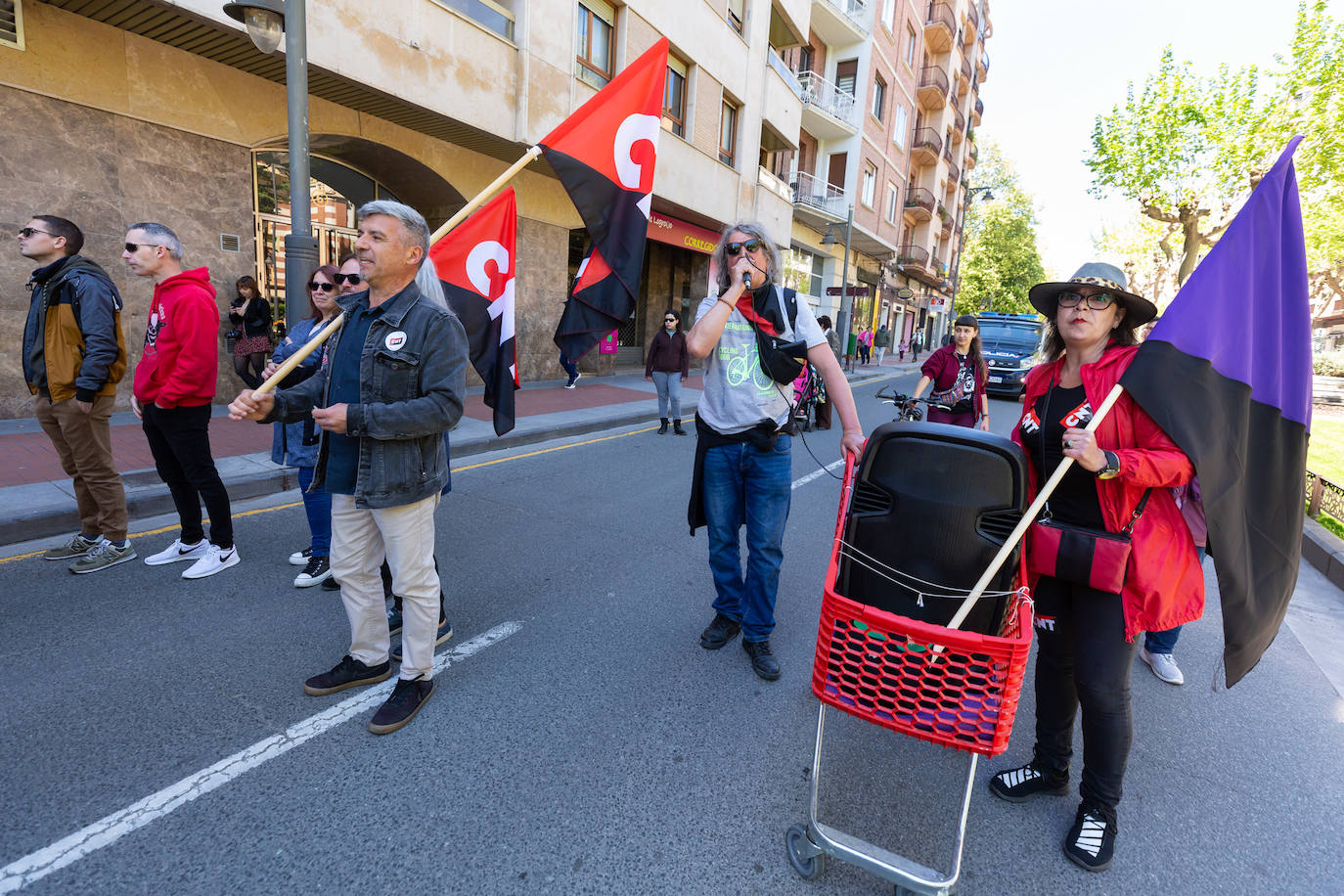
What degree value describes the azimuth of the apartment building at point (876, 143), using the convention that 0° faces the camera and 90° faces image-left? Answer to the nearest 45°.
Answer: approximately 315°

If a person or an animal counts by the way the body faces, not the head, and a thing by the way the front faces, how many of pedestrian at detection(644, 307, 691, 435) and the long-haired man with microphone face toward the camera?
2

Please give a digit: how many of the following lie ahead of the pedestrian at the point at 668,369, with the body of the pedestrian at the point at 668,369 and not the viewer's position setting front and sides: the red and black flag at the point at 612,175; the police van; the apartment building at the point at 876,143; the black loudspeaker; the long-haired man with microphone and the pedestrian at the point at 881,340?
3

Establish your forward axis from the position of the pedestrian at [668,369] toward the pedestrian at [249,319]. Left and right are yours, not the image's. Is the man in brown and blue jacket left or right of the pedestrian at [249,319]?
left

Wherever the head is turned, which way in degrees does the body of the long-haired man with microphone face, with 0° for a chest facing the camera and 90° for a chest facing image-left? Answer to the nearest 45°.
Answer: approximately 0°

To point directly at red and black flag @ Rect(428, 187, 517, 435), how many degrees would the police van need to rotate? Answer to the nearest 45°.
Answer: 0° — it already faces it

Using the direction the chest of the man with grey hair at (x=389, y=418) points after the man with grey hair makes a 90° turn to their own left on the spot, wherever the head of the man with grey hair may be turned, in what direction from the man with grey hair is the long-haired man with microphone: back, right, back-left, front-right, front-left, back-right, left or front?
front-left
